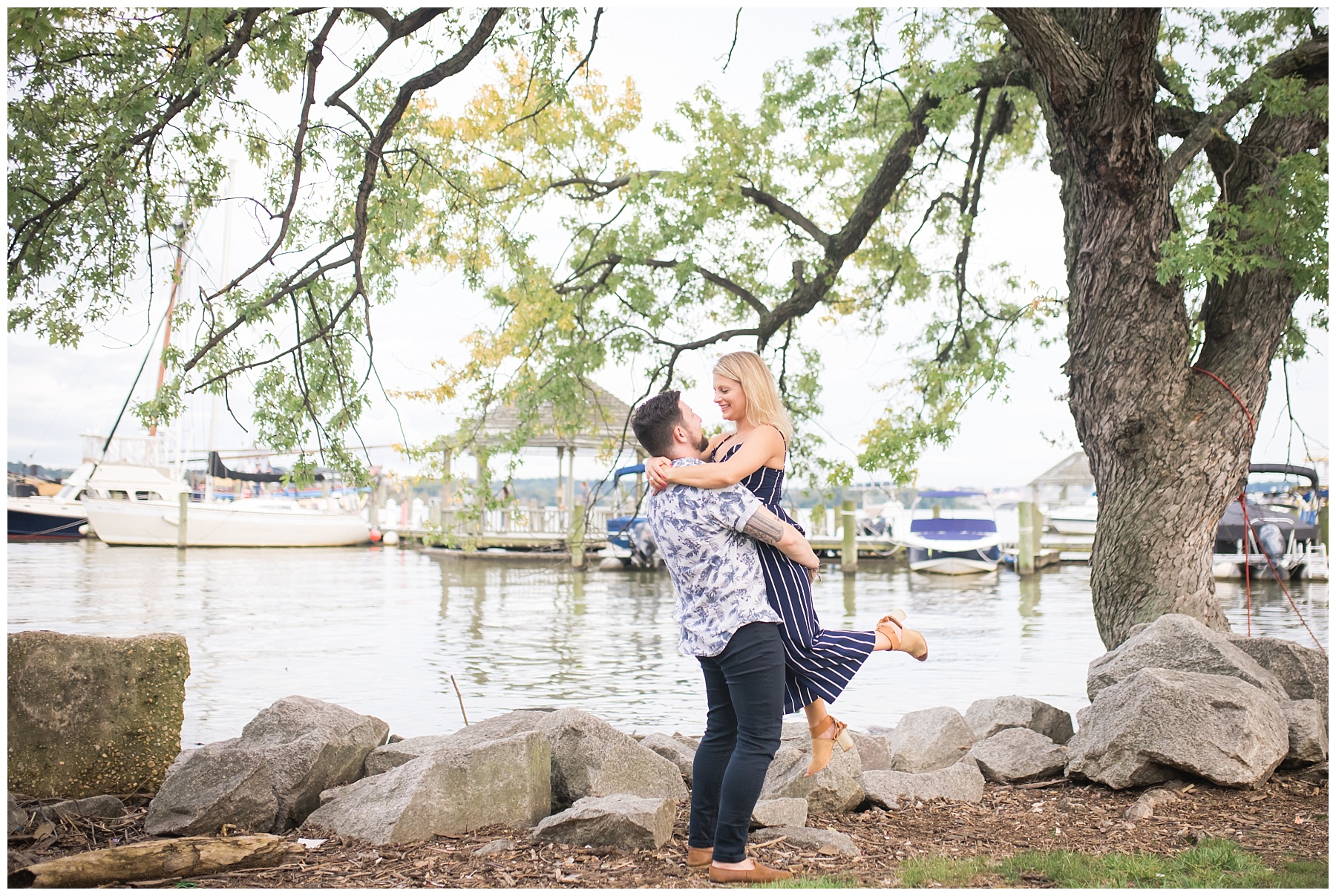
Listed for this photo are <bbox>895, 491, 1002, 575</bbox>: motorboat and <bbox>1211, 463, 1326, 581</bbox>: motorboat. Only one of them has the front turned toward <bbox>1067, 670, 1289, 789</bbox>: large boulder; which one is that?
<bbox>895, 491, 1002, 575</bbox>: motorboat

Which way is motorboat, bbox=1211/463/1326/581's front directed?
away from the camera

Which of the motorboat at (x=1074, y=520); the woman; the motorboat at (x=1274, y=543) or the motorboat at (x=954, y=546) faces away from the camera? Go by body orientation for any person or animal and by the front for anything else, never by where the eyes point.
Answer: the motorboat at (x=1274, y=543)

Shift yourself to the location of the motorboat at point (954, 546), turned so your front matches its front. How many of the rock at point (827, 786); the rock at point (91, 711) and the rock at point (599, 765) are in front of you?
3

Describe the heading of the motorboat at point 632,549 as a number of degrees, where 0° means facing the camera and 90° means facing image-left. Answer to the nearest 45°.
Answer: approximately 180°

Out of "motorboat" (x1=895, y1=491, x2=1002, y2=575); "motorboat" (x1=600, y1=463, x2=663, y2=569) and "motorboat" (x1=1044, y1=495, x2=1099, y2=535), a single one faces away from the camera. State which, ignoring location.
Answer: "motorboat" (x1=600, y1=463, x2=663, y2=569)

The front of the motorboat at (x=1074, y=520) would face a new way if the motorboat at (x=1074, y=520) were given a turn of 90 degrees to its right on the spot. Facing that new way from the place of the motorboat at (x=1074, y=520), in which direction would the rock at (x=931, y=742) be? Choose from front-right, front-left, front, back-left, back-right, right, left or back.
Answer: back

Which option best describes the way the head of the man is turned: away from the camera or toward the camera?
away from the camera

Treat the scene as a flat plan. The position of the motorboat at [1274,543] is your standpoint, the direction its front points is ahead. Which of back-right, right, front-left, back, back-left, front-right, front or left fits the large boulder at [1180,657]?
back

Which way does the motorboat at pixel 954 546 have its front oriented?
toward the camera

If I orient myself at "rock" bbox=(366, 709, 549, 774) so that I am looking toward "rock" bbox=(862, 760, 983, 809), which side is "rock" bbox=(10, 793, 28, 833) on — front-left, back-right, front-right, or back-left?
back-right

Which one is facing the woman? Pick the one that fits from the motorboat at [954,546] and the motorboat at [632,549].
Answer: the motorboat at [954,546]

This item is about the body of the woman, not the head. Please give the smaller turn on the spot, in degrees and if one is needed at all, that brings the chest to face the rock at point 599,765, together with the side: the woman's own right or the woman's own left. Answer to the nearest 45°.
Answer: approximately 45° to the woman's own right

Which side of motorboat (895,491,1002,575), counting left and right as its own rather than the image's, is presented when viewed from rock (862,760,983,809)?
front

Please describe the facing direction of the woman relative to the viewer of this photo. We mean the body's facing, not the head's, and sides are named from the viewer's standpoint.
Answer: facing to the left of the viewer
